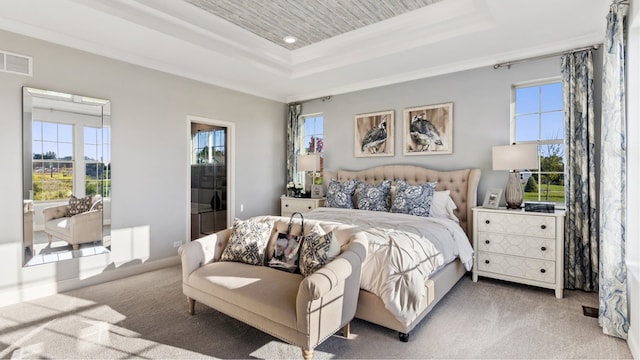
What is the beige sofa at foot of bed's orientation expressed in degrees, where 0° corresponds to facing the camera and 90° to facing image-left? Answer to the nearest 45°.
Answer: approximately 45°

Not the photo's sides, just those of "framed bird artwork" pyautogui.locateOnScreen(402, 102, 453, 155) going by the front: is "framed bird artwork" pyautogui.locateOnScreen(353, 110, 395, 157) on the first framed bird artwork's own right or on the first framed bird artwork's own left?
on the first framed bird artwork's own right

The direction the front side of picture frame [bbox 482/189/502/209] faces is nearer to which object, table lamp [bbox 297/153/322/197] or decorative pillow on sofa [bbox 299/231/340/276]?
the decorative pillow on sofa

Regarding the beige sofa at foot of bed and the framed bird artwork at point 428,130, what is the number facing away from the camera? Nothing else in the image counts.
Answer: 0

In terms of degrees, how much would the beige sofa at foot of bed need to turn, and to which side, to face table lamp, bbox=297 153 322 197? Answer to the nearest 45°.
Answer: approximately 135° to its right

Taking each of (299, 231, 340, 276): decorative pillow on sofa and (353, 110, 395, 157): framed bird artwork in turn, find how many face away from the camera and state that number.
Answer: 0

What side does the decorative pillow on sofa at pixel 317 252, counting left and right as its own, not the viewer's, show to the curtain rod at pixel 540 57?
back

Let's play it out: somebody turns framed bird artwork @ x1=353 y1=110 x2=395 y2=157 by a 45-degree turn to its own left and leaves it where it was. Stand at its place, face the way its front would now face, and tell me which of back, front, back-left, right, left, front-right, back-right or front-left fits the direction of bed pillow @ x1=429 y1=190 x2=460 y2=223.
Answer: front-left

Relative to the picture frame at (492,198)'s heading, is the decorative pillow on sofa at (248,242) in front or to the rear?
in front

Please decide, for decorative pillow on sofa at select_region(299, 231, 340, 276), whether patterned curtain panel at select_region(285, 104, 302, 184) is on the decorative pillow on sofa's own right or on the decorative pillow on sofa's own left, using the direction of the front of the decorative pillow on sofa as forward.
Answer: on the decorative pillow on sofa's own right

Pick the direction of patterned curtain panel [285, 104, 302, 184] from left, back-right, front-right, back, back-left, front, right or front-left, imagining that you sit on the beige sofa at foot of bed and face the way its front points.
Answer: back-right
